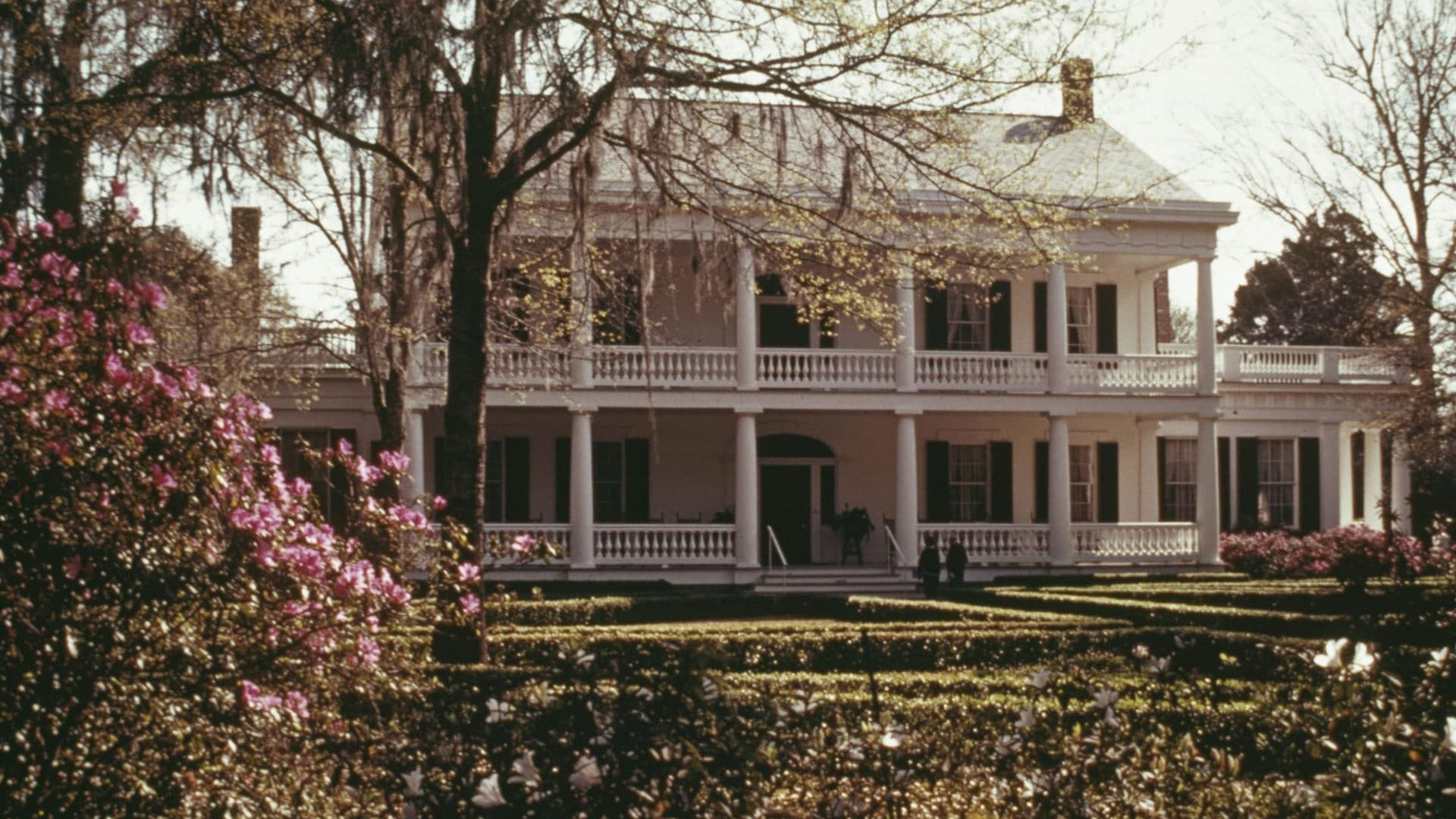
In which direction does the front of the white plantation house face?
toward the camera

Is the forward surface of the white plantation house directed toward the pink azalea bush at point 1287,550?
no

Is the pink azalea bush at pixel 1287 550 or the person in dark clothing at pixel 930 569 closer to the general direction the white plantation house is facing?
the person in dark clothing

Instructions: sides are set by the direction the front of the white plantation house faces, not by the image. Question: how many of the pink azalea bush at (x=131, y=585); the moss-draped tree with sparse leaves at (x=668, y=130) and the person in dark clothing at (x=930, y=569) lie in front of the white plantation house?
3

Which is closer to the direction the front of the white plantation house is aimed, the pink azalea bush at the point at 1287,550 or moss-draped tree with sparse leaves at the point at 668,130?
the moss-draped tree with sparse leaves

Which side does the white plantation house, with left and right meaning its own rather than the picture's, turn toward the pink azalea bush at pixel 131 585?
front

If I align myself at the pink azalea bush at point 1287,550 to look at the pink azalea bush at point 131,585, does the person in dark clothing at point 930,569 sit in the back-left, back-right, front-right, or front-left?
front-right

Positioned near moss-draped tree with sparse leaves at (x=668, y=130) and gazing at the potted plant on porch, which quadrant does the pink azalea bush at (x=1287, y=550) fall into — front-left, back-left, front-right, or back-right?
front-right

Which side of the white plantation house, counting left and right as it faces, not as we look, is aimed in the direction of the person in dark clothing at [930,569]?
front
